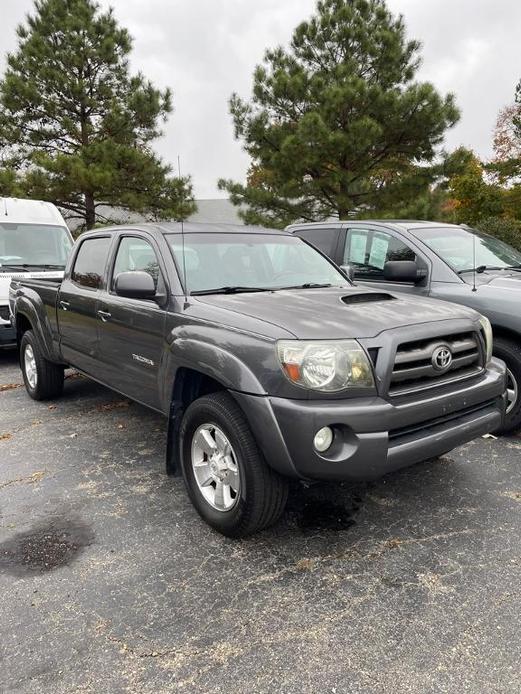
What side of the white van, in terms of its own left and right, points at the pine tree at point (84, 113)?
back

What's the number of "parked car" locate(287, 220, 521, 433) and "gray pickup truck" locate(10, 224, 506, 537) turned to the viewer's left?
0

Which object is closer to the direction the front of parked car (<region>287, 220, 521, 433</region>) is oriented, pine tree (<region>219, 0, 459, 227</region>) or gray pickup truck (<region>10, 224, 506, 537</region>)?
the gray pickup truck

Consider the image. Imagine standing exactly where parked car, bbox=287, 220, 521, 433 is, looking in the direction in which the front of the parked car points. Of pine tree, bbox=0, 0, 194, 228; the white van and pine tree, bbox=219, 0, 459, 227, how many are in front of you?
0

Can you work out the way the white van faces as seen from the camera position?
facing the viewer

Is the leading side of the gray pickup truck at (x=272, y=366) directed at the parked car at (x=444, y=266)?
no

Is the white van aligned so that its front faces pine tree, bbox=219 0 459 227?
no

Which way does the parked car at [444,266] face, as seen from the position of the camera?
facing the viewer and to the right of the viewer

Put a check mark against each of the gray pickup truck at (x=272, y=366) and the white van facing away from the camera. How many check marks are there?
0

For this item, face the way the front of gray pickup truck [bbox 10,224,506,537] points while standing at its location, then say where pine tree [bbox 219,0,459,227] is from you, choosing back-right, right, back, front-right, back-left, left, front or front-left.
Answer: back-left

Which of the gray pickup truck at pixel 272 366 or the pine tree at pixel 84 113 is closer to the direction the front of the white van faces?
the gray pickup truck

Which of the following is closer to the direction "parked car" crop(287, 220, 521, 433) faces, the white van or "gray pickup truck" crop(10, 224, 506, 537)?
the gray pickup truck

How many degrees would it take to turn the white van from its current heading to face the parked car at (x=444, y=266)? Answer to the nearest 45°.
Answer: approximately 45° to its left

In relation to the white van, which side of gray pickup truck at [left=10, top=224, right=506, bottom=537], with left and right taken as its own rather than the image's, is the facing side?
back

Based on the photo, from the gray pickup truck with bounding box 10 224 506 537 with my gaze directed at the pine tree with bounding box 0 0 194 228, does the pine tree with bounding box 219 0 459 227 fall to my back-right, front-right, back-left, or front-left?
front-right

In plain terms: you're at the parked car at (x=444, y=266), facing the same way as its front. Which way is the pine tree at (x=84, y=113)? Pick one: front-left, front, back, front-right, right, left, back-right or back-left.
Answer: back

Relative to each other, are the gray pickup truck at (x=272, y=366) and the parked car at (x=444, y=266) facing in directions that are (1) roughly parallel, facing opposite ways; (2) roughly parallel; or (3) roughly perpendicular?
roughly parallel
